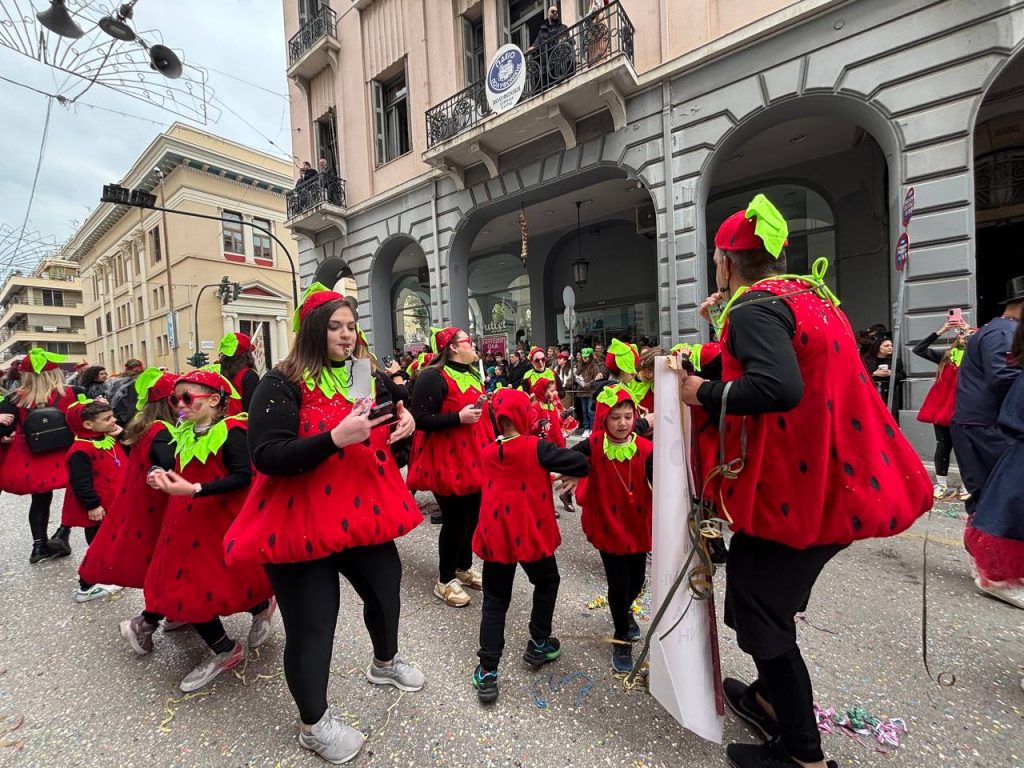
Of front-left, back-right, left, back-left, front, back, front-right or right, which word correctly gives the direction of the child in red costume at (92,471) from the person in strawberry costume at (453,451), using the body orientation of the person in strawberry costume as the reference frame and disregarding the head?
back-right

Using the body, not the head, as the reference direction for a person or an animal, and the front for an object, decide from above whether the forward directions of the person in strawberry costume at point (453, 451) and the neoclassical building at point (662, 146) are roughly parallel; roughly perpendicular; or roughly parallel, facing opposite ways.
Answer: roughly perpendicular

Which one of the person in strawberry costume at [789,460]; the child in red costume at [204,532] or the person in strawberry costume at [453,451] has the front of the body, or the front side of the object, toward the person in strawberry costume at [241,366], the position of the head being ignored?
the person in strawberry costume at [789,460]

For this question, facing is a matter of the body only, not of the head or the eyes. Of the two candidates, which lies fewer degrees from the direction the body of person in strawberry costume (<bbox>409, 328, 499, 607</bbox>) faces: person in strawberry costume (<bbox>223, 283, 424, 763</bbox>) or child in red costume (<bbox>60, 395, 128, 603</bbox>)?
the person in strawberry costume

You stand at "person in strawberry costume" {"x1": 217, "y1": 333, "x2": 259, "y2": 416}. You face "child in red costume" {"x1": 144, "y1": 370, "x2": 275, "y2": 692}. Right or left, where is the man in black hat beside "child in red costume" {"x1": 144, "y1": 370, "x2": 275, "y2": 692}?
left

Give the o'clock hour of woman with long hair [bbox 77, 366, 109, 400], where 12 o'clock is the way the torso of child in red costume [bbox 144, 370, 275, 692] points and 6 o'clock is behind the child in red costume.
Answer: The woman with long hair is roughly at 4 o'clock from the child in red costume.

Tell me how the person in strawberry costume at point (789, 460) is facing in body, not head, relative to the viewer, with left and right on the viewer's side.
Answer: facing to the left of the viewer

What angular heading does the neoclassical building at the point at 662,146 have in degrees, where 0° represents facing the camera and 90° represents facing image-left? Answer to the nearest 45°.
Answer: approximately 45°

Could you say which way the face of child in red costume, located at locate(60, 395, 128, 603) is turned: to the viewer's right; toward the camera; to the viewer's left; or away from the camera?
to the viewer's right
